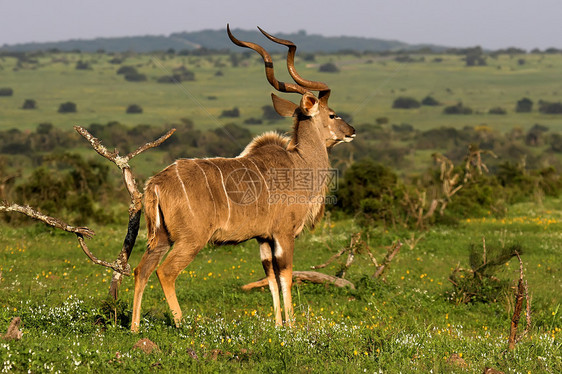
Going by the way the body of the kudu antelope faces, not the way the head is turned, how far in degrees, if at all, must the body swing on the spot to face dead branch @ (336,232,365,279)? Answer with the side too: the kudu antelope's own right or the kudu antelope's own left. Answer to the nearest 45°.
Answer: approximately 45° to the kudu antelope's own left

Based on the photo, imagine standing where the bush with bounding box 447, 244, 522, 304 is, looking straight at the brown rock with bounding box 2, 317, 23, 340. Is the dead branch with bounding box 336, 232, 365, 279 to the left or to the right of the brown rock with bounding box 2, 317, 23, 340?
right

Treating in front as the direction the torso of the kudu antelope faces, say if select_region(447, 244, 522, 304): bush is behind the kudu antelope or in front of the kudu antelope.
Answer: in front

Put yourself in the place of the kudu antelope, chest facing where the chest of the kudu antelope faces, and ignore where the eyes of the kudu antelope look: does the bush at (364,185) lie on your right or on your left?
on your left

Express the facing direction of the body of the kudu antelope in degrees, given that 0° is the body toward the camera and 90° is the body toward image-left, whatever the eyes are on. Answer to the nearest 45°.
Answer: approximately 270°

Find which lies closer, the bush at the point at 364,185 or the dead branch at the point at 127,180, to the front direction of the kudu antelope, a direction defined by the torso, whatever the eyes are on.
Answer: the bush
